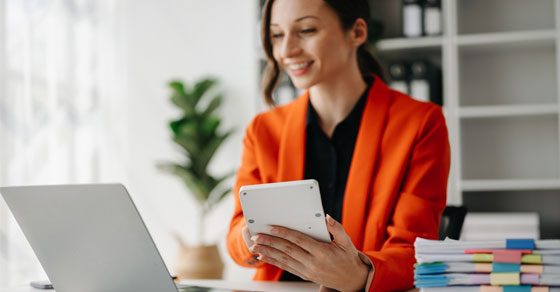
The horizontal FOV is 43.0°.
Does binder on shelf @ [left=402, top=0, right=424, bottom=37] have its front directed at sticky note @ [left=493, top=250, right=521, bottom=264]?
yes

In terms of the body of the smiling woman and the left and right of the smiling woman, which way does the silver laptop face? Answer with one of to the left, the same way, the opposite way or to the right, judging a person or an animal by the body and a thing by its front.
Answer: the opposite way

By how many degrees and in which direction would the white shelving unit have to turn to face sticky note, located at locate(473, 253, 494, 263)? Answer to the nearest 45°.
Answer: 0° — it already faces it

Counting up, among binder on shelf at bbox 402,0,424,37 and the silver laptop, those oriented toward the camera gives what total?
1

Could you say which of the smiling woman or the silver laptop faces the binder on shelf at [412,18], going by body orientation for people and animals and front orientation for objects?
the silver laptop

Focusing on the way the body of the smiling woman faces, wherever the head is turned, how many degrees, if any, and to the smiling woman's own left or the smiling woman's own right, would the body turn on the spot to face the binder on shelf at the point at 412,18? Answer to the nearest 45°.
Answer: approximately 135° to the smiling woman's own right

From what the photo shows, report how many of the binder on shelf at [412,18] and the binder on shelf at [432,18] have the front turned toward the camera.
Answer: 2

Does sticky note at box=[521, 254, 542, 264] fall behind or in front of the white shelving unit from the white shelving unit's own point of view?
in front

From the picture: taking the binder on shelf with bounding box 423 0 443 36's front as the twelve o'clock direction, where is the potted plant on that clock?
The potted plant is roughly at 3 o'clock from the binder on shelf.

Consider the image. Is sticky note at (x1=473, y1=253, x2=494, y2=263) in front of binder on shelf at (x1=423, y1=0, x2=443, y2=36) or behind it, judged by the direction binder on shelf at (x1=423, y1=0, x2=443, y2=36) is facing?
in front

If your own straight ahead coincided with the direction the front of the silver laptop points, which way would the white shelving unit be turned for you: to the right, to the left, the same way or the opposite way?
the opposite way

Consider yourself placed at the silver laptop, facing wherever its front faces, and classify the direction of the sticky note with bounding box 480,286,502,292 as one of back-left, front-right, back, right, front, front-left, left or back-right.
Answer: right
